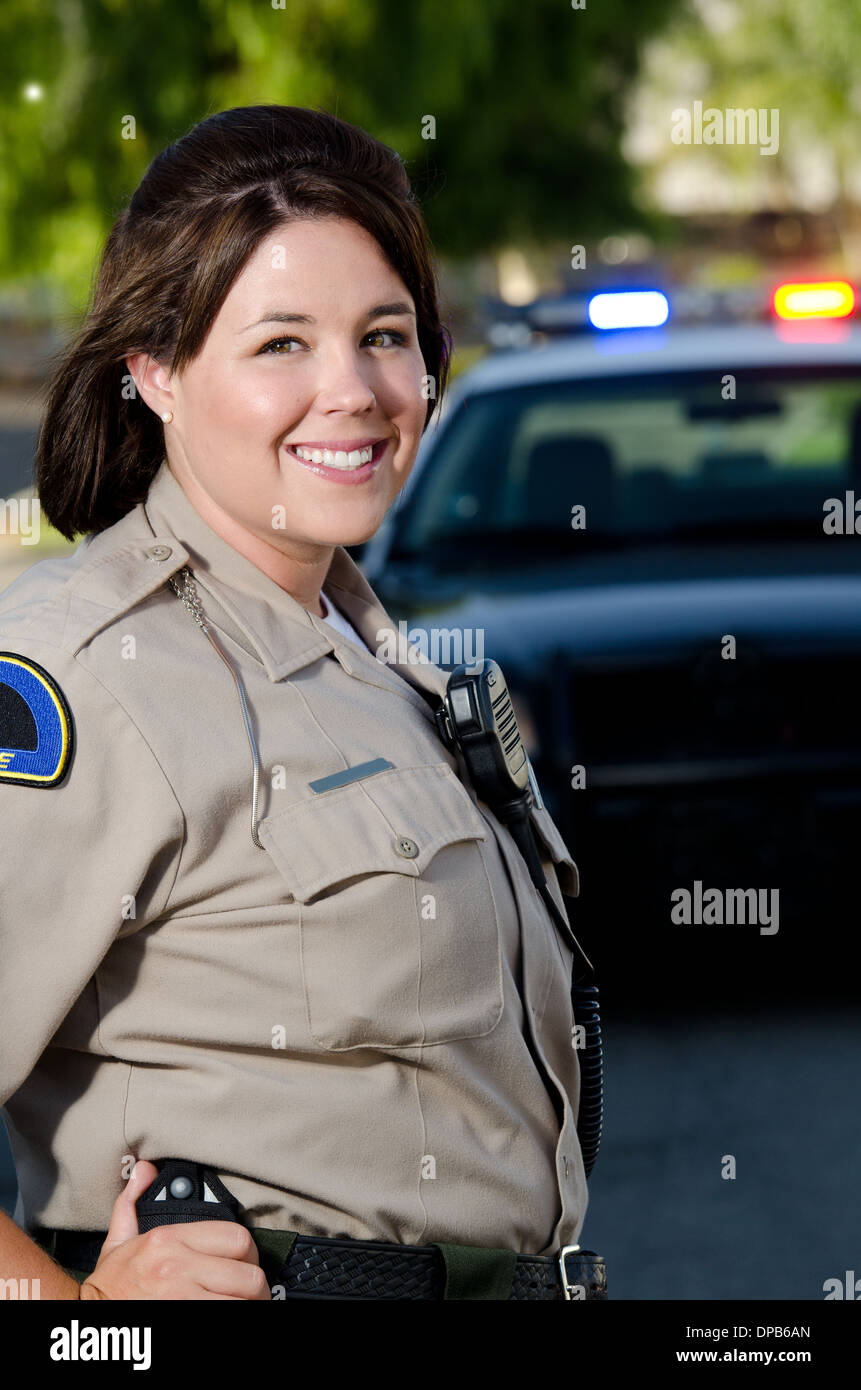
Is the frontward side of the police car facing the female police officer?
yes

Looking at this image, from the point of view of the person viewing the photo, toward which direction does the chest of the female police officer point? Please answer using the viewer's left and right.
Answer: facing the viewer and to the right of the viewer

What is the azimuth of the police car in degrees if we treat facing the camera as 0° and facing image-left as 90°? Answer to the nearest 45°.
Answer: approximately 0°

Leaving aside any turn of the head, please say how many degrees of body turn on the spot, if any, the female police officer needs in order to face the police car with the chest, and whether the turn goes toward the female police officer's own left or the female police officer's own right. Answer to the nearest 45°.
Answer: approximately 135° to the female police officer's own left

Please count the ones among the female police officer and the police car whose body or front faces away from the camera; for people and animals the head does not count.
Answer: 0
